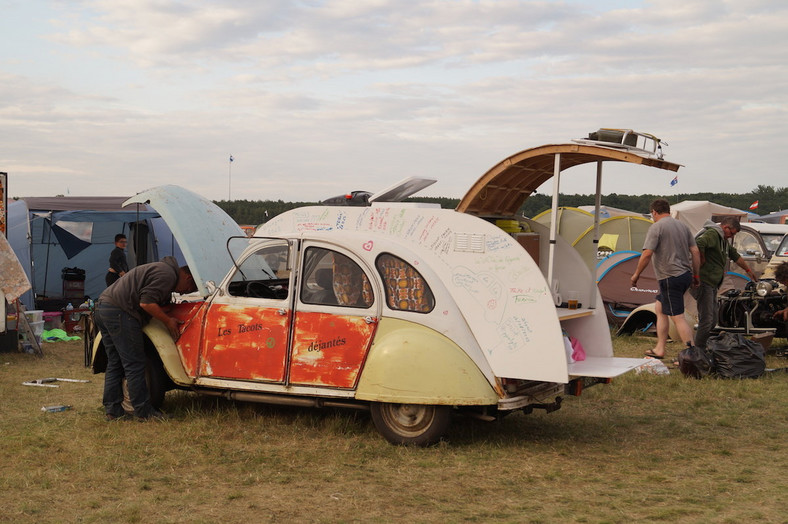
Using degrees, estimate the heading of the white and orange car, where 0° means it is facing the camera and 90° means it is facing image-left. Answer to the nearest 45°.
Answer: approximately 135°

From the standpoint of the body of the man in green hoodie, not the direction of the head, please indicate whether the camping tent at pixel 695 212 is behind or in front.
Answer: behind

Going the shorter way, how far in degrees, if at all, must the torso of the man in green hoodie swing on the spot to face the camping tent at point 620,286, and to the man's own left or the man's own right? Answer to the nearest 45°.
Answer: approximately 135° to the man's own left

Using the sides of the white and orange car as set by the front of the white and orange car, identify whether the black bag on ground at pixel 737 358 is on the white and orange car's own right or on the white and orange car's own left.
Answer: on the white and orange car's own right

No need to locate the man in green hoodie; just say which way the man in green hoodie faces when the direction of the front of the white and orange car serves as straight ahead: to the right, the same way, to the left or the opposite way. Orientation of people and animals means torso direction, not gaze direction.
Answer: the opposite way

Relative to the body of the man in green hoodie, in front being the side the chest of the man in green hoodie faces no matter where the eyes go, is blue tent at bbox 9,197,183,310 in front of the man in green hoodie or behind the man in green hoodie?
behind

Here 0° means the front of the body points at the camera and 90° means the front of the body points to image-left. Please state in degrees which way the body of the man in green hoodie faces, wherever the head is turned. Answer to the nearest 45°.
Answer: approximately 315°
